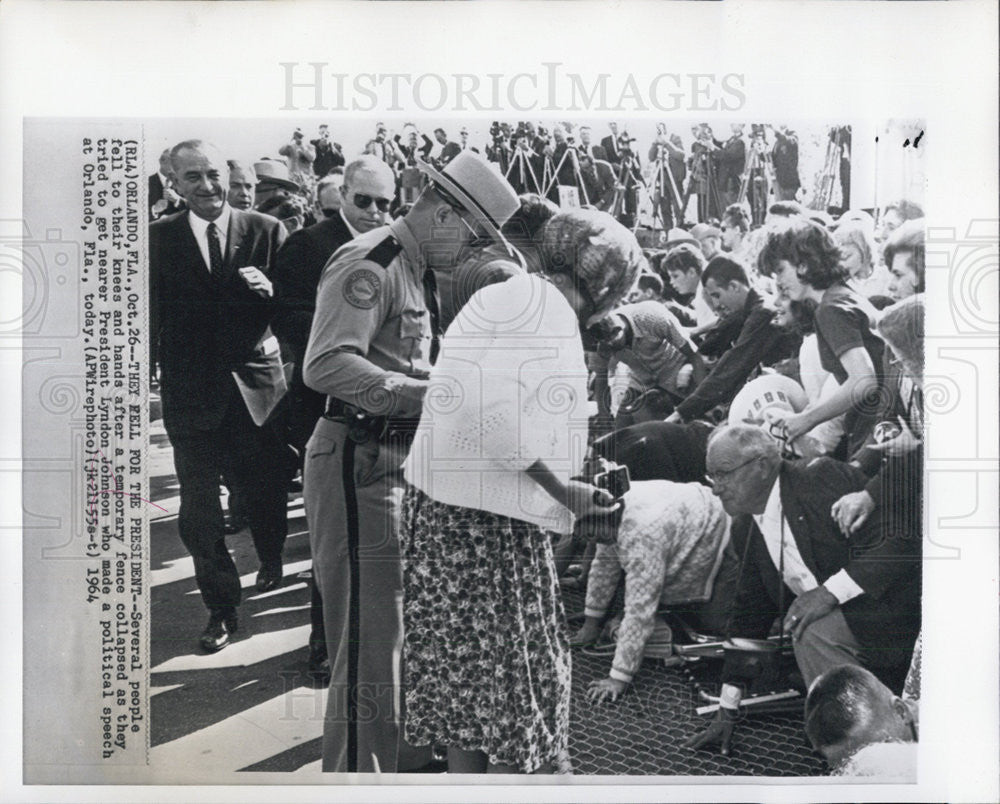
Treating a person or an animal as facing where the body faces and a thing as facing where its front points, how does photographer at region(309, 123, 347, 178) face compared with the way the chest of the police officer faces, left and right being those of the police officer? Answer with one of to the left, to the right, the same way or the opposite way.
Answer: to the right

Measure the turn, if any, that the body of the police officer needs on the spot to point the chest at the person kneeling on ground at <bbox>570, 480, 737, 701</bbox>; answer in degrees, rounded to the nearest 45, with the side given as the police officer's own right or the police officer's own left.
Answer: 0° — they already face them

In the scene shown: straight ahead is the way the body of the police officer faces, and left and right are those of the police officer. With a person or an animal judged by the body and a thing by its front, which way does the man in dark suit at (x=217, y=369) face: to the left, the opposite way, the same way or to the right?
to the right

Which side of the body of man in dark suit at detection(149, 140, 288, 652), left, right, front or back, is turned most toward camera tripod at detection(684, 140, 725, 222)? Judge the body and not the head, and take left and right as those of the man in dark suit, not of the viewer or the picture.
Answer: back

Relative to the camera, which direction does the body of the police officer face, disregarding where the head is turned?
to the viewer's right

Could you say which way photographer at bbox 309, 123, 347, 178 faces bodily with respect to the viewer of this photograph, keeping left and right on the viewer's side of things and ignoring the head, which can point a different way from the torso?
facing the viewer

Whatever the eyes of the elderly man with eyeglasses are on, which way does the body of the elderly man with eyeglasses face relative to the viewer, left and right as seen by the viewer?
facing the viewer and to the left of the viewer

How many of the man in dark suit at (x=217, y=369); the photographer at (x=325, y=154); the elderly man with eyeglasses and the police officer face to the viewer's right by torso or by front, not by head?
1

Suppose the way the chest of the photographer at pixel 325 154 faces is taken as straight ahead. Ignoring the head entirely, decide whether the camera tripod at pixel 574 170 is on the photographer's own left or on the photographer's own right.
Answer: on the photographer's own left
